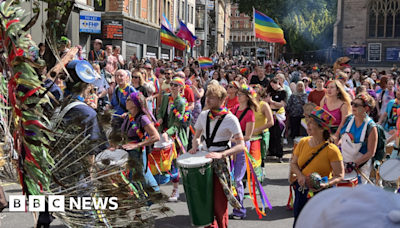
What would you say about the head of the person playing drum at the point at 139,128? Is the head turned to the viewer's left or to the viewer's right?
to the viewer's left

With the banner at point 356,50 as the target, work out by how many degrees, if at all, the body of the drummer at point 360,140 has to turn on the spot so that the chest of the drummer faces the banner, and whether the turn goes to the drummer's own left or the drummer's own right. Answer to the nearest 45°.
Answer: approximately 135° to the drummer's own right

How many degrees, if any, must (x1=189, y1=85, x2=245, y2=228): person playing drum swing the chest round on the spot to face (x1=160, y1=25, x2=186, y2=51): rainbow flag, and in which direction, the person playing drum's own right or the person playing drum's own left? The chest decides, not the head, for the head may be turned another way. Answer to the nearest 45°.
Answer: approximately 135° to the person playing drum's own right

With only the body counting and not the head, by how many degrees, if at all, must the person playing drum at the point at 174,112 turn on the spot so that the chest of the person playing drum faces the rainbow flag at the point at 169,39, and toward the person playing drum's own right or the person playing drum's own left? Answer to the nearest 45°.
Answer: approximately 135° to the person playing drum's own right

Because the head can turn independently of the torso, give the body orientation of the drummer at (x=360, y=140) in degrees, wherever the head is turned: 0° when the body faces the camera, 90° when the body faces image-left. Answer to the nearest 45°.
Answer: approximately 45°
